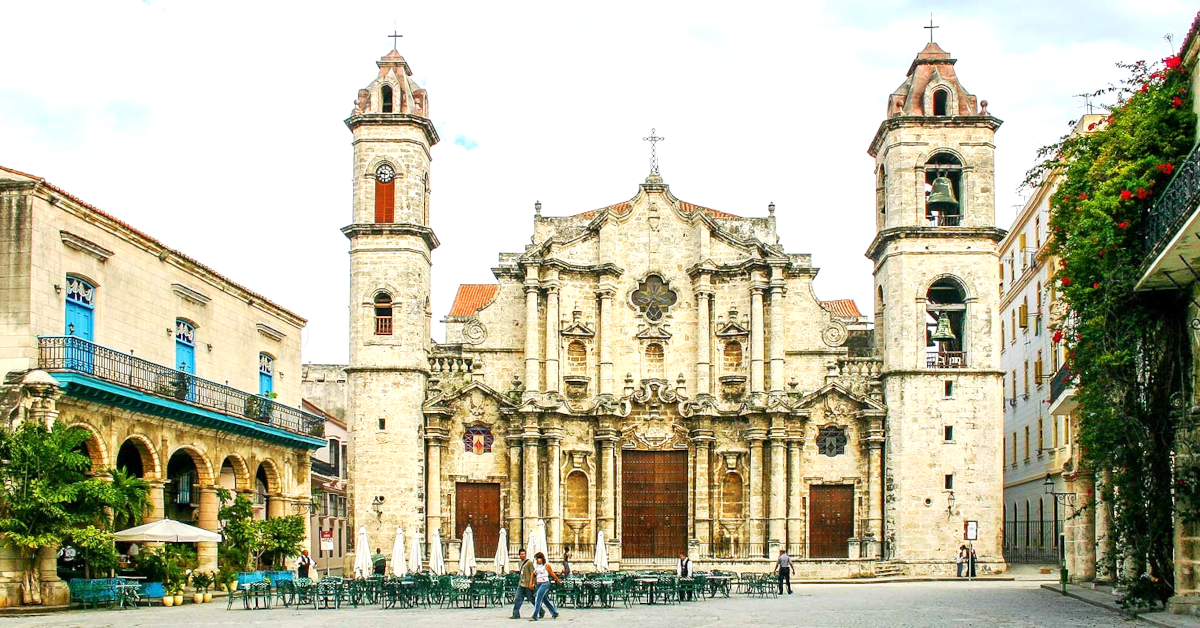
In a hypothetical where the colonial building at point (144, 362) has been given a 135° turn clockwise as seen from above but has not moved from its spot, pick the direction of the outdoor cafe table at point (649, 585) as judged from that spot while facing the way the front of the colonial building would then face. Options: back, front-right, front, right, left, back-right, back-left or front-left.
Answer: back

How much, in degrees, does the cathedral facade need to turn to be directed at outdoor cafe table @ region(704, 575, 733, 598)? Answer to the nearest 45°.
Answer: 0° — it already faces it

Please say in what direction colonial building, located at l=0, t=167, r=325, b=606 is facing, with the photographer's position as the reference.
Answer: facing the viewer and to the right of the viewer

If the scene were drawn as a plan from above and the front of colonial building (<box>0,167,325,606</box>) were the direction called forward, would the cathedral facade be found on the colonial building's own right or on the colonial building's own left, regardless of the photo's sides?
on the colonial building's own left

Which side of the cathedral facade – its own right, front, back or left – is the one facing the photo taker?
front

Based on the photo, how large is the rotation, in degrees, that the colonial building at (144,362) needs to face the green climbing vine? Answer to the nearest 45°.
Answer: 0° — it already faces it

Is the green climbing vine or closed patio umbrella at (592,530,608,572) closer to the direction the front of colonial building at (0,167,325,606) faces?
the green climbing vine

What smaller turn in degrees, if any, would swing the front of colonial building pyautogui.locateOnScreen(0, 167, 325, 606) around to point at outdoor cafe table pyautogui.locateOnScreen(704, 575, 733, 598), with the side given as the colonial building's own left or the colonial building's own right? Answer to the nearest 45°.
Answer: approximately 45° to the colonial building's own left

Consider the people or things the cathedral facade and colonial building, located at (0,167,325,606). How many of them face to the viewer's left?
0

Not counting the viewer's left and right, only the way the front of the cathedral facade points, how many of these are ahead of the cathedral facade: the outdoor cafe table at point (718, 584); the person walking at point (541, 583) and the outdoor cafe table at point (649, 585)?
3
